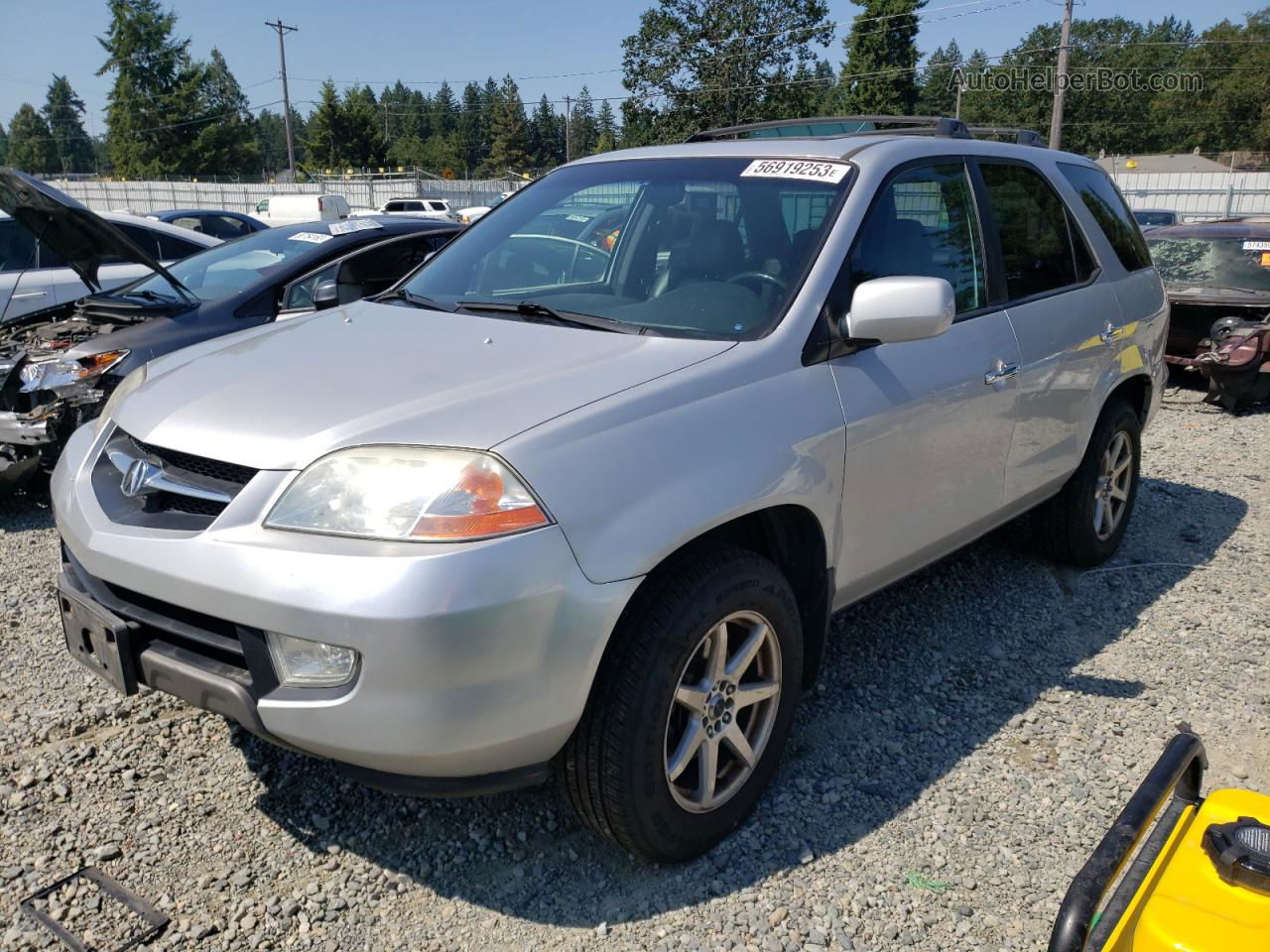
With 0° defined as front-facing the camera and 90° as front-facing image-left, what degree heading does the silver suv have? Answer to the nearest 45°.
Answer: approximately 45°

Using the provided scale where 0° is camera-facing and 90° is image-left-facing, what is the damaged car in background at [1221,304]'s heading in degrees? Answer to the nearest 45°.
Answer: approximately 0°

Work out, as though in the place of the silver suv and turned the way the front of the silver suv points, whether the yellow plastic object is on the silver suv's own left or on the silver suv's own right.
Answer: on the silver suv's own left

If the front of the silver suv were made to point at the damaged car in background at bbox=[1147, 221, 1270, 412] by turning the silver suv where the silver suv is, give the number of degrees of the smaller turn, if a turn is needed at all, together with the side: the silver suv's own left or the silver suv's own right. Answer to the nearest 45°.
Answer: approximately 180°

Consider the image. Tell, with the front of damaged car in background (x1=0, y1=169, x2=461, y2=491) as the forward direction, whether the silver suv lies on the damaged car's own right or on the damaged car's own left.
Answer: on the damaged car's own left

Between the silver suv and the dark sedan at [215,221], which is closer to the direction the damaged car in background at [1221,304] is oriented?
the silver suv

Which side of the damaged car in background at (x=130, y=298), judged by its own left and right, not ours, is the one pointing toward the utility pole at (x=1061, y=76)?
back

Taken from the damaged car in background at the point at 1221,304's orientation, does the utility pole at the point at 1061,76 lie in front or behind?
behind
